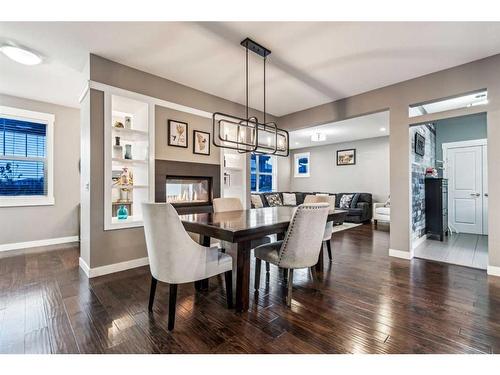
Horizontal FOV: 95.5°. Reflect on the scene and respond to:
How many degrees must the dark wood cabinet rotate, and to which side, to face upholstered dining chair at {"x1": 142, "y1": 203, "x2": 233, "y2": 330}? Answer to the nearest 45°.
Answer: approximately 90° to its right

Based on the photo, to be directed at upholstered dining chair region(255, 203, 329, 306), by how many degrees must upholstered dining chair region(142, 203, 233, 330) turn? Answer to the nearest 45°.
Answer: approximately 45° to its right

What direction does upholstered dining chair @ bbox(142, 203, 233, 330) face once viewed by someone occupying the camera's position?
facing away from the viewer and to the right of the viewer

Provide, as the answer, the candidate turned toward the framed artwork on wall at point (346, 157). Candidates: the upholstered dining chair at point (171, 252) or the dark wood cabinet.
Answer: the upholstered dining chair

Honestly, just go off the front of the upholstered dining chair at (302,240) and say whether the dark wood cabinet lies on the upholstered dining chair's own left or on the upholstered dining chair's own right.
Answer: on the upholstered dining chair's own right

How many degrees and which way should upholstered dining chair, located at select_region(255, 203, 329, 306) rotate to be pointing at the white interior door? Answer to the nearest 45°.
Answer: approximately 90° to its right

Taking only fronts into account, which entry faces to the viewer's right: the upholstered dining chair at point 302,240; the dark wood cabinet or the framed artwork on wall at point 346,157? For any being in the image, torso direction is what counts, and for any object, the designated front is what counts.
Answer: the dark wood cabinet

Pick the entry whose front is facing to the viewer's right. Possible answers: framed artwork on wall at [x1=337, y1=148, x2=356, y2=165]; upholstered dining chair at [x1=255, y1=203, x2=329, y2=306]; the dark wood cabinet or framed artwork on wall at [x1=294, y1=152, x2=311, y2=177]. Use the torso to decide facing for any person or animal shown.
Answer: the dark wood cabinet

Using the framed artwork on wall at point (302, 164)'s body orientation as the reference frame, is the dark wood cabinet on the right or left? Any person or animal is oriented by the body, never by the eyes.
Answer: on its left

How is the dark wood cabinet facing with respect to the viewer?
to the viewer's right
